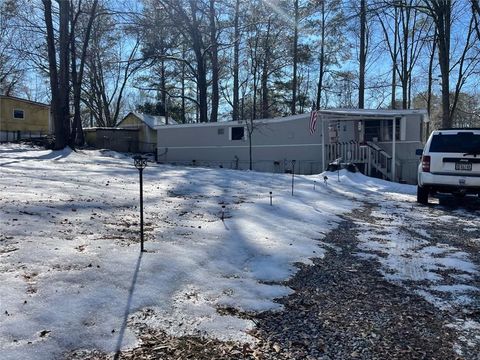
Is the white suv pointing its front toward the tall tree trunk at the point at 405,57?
yes

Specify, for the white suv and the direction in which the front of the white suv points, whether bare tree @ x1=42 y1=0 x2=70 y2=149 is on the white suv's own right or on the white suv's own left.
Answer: on the white suv's own left

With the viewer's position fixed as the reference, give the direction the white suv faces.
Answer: facing away from the viewer

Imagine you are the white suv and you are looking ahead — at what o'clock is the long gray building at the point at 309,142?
The long gray building is roughly at 11 o'clock from the white suv.

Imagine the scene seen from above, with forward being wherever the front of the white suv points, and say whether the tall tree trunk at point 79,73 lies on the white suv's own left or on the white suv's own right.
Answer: on the white suv's own left

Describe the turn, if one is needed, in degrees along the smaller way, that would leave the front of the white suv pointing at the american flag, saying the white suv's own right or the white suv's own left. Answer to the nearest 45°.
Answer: approximately 45° to the white suv's own left

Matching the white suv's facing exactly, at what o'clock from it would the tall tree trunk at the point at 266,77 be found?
The tall tree trunk is roughly at 11 o'clock from the white suv.

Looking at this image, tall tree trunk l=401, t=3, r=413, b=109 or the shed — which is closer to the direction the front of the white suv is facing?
the tall tree trunk

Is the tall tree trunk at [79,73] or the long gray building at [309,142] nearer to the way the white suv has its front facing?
the long gray building

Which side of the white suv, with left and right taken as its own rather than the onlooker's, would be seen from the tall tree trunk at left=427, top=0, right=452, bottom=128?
front
